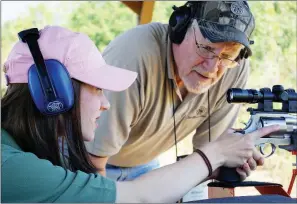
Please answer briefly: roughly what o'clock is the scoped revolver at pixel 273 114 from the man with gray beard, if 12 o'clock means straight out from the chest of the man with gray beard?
The scoped revolver is roughly at 12 o'clock from the man with gray beard.

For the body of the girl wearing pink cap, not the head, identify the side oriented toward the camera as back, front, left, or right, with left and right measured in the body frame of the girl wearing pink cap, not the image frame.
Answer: right

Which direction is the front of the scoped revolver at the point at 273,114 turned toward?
to the viewer's right

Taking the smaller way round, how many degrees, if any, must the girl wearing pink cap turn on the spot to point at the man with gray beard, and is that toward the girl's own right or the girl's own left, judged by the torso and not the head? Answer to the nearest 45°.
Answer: approximately 90° to the girl's own left

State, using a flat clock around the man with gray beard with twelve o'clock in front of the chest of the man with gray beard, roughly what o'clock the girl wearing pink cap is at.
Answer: The girl wearing pink cap is roughly at 2 o'clock from the man with gray beard.

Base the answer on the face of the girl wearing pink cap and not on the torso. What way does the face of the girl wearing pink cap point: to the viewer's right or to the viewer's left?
to the viewer's right

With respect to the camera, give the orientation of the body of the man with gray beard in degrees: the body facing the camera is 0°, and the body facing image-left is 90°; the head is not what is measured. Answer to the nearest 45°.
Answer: approximately 315°
